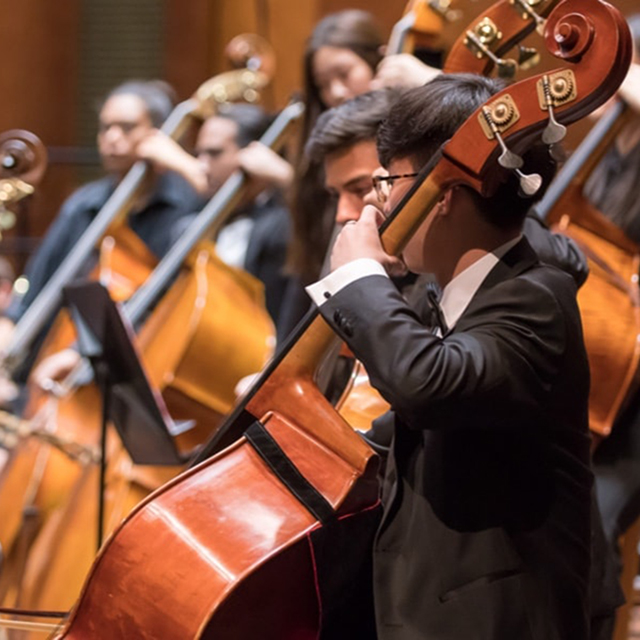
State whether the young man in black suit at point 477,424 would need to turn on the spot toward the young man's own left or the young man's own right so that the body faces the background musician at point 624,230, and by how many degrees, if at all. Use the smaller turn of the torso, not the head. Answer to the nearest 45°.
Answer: approximately 90° to the young man's own right

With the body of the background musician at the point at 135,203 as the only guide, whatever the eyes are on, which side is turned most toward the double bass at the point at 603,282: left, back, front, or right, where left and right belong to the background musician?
left

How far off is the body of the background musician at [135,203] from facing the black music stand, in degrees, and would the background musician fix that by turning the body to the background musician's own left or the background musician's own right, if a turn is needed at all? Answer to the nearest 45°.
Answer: approximately 45° to the background musician's own left

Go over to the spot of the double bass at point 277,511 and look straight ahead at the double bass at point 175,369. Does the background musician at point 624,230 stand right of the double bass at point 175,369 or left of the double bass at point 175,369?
right

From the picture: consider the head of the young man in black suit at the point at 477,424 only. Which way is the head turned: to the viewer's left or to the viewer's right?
to the viewer's left

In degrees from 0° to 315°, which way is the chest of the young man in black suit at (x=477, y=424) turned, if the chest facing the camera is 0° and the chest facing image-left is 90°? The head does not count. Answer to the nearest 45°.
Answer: approximately 90°
